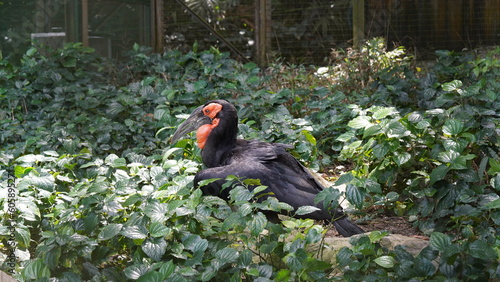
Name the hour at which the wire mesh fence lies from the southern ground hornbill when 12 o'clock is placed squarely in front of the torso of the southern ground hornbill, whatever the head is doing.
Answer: The wire mesh fence is roughly at 3 o'clock from the southern ground hornbill.

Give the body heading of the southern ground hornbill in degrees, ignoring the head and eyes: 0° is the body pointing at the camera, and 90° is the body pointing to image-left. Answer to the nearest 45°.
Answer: approximately 90°
